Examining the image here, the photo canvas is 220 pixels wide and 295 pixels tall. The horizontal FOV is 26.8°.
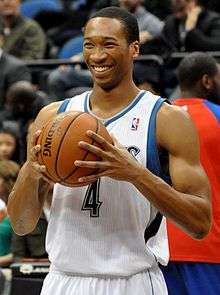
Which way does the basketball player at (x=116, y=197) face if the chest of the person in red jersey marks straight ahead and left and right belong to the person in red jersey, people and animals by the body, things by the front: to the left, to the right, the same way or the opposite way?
the opposite way

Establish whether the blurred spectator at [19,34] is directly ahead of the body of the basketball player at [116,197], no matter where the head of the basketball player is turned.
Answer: no

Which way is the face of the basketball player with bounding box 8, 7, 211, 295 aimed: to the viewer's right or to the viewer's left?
to the viewer's left

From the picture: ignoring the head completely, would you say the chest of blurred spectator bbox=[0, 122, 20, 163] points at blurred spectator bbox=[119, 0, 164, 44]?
no

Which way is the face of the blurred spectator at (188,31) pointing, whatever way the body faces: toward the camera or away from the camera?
toward the camera

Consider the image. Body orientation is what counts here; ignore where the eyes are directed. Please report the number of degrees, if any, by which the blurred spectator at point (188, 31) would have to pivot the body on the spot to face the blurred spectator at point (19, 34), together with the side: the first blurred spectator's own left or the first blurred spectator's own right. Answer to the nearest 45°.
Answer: approximately 45° to the first blurred spectator's own right

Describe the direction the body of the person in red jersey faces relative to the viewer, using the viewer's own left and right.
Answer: facing away from the viewer and to the right of the viewer

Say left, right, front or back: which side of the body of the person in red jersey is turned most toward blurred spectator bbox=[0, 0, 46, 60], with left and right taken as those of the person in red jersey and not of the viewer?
left

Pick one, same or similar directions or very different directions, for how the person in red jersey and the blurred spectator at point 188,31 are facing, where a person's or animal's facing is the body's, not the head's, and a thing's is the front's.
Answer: very different directions

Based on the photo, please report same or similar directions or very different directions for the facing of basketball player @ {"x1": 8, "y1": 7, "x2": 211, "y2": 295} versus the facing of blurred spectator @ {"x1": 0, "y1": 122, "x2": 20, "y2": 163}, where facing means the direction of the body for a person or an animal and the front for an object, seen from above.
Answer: same or similar directions

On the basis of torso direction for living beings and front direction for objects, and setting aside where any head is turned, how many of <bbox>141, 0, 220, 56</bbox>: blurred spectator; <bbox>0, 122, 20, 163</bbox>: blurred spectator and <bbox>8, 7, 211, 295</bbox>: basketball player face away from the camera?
0

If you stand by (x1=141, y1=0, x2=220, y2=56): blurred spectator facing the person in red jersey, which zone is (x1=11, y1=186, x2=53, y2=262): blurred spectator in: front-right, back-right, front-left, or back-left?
front-right

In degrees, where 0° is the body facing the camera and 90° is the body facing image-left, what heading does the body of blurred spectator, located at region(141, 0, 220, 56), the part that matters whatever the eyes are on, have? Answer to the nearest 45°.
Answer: approximately 45°

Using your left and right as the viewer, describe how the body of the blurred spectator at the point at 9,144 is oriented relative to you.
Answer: facing the viewer and to the left of the viewer

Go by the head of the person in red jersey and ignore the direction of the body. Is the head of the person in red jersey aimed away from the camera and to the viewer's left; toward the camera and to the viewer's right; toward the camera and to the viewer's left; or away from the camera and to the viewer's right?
away from the camera and to the viewer's right

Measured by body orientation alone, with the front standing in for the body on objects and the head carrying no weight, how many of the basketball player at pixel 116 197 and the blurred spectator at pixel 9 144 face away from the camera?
0
